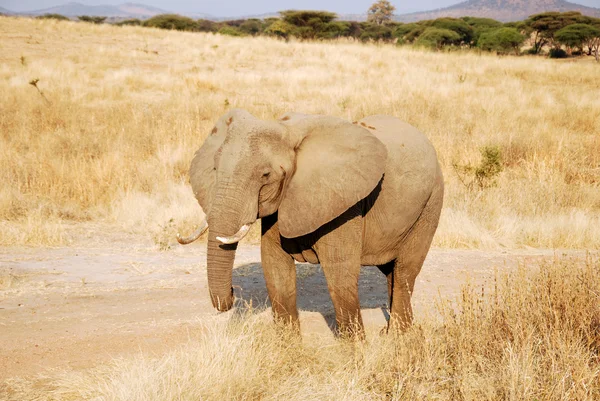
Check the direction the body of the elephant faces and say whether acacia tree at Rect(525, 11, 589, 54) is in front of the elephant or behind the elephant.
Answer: behind

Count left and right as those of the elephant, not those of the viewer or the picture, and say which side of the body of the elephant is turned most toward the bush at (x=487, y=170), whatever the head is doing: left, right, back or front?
back

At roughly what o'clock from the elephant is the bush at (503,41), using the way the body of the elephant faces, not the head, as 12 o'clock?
The bush is roughly at 5 o'clock from the elephant.

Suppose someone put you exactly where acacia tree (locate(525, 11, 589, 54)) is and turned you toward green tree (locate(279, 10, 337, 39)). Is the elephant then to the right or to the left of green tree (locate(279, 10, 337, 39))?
left

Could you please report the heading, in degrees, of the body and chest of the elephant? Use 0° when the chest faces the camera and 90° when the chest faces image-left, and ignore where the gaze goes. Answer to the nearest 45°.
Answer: approximately 45°

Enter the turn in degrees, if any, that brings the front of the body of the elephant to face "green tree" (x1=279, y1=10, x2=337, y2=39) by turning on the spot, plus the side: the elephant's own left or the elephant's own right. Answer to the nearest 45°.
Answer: approximately 135° to the elephant's own right

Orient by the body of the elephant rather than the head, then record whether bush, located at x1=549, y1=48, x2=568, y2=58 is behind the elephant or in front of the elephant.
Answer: behind
